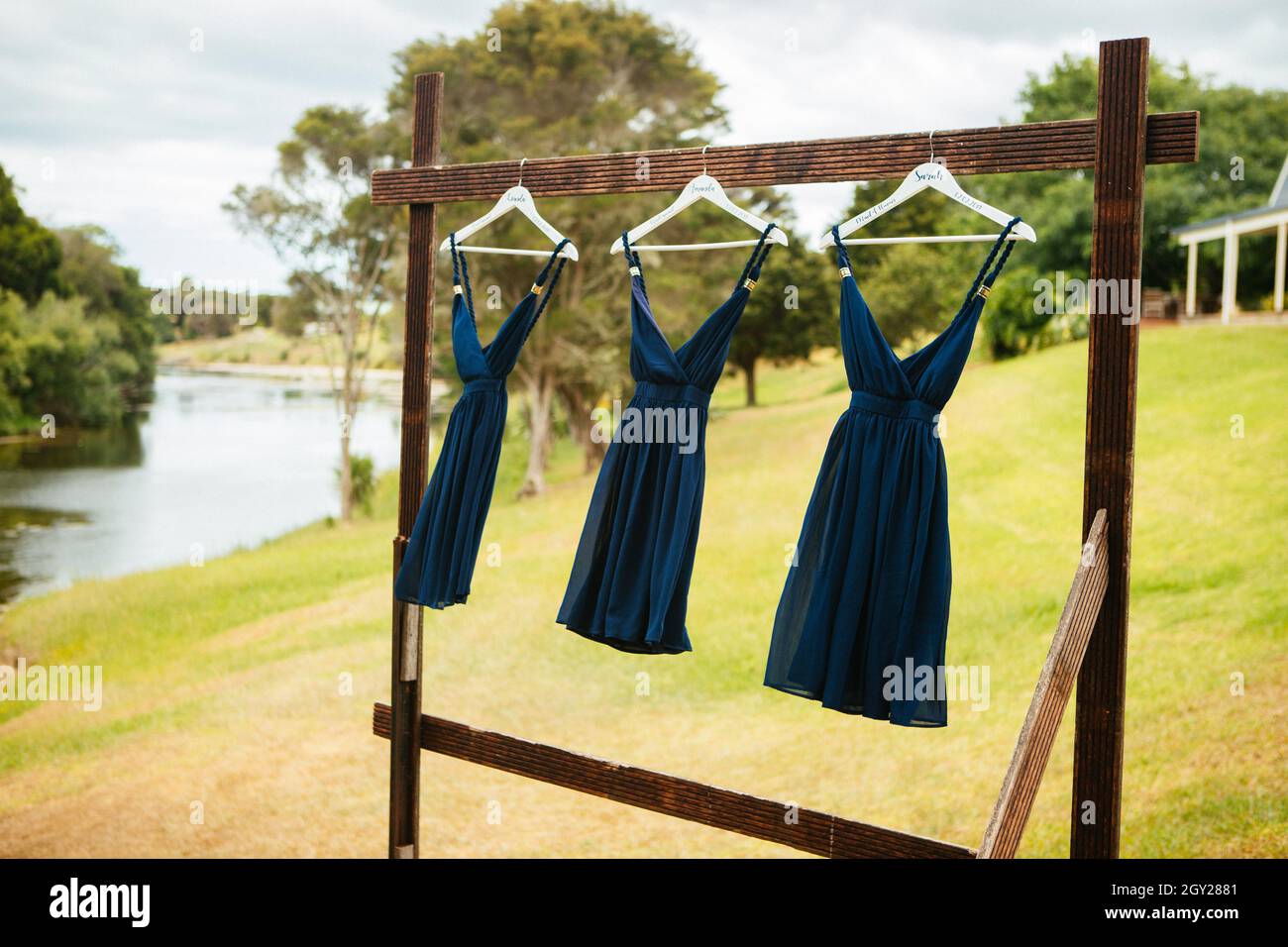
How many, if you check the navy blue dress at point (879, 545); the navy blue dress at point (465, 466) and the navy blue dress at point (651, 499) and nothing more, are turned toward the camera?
3

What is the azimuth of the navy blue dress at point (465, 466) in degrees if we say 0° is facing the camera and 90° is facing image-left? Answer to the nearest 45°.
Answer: approximately 0°

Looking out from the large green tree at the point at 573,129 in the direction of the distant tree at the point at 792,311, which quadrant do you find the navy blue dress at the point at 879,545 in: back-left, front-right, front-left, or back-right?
back-right

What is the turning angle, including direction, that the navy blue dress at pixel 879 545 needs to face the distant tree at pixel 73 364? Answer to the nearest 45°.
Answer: approximately 135° to its right

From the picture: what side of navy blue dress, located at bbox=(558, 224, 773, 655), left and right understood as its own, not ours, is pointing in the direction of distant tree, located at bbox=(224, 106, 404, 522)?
back

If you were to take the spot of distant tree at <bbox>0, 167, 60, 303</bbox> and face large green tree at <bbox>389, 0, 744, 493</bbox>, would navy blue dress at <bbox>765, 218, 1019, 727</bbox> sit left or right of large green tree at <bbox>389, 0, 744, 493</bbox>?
right

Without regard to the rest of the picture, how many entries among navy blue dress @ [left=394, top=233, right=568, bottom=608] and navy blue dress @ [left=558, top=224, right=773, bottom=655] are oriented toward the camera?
2
